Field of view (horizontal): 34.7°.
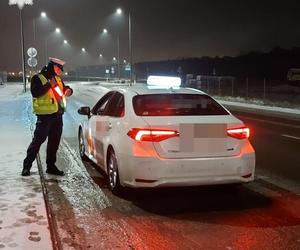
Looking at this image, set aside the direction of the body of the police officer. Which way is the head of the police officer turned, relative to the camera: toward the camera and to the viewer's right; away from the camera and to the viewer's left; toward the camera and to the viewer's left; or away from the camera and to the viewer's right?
toward the camera and to the viewer's right

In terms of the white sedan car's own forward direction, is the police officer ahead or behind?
ahead

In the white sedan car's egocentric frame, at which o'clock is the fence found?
The fence is roughly at 2 o'clock from the white sedan car.

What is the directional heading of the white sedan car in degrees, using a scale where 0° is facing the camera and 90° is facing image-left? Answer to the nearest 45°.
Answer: approximately 135°
